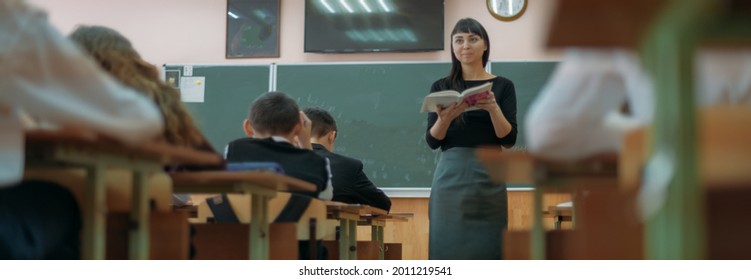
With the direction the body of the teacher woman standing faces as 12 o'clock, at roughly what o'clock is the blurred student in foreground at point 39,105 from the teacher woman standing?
The blurred student in foreground is roughly at 1 o'clock from the teacher woman standing.

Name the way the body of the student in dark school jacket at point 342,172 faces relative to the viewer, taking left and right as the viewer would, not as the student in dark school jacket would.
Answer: facing away from the viewer and to the right of the viewer

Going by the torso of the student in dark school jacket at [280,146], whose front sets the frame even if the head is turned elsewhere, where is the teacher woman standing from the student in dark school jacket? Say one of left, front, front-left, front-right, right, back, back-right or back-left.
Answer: right

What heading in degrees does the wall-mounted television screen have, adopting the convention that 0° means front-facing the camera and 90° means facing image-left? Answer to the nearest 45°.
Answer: approximately 0°

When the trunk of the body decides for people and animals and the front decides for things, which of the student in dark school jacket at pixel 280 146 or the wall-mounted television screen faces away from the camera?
the student in dark school jacket

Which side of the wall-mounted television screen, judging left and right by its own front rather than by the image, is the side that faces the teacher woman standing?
front

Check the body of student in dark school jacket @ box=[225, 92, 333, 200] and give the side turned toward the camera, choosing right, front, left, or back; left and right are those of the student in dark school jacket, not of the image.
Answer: back

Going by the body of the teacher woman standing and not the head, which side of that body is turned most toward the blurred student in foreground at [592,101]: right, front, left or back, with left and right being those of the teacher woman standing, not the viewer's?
front

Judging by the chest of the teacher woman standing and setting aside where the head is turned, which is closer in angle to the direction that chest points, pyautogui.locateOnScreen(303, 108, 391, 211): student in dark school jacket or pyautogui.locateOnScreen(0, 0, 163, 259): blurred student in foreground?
the blurred student in foreground

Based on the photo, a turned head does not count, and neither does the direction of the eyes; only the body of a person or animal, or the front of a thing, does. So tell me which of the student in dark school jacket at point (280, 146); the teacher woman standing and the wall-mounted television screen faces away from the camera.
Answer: the student in dark school jacket

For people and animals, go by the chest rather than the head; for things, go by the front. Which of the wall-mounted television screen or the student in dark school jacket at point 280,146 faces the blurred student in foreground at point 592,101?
the wall-mounted television screen

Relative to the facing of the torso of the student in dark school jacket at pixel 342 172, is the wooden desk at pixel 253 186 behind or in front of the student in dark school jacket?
behind

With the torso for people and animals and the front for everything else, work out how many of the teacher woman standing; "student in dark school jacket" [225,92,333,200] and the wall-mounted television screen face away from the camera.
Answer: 1
